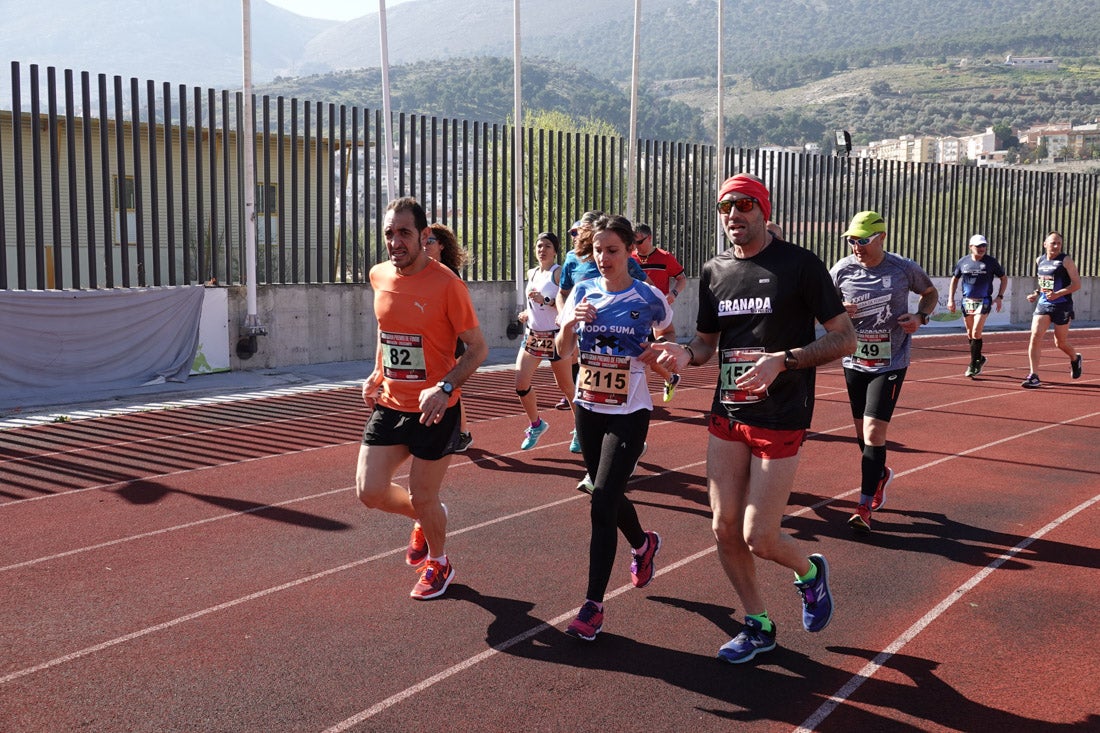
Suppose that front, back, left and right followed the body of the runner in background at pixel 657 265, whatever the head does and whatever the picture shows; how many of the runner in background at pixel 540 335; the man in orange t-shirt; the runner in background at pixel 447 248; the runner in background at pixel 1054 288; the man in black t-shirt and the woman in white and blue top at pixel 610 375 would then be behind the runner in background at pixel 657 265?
1

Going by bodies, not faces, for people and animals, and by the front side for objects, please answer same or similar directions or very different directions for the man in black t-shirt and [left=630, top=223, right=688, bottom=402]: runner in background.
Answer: same or similar directions

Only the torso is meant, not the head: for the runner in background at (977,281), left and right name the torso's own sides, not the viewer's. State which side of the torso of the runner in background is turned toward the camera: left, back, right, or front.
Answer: front

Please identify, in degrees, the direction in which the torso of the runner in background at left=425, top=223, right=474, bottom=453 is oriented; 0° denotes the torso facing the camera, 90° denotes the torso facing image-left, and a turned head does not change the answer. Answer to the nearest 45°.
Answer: approximately 45°

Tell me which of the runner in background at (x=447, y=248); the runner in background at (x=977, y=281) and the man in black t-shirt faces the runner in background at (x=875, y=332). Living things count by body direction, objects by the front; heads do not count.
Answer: the runner in background at (x=977, y=281)

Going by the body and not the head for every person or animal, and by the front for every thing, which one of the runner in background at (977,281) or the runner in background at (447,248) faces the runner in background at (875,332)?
the runner in background at (977,281)

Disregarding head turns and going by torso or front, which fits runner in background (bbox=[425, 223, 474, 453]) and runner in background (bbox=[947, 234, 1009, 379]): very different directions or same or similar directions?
same or similar directions

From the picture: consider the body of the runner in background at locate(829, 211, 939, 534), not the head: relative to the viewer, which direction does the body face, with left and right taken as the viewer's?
facing the viewer and to the left of the viewer

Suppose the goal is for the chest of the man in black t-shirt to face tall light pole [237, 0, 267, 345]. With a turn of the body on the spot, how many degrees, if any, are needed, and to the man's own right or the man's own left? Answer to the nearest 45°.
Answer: approximately 90° to the man's own right

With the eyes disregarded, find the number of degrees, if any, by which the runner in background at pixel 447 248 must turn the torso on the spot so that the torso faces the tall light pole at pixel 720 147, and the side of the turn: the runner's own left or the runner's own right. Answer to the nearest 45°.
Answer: approximately 135° to the runner's own right

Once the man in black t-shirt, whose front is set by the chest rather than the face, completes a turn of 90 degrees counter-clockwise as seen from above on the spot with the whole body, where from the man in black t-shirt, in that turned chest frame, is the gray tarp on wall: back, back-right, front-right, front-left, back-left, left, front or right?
back

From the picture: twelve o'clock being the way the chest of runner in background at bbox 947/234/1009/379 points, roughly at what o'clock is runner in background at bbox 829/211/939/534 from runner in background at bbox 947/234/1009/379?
runner in background at bbox 829/211/939/534 is roughly at 12 o'clock from runner in background at bbox 947/234/1009/379.

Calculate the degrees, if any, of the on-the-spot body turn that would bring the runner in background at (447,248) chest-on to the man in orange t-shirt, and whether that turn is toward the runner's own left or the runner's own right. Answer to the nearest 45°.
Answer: approximately 45° to the runner's own left

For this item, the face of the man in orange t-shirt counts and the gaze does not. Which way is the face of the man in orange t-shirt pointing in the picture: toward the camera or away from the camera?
toward the camera
